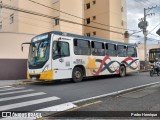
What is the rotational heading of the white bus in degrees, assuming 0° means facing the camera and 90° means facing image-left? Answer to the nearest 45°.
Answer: approximately 45°

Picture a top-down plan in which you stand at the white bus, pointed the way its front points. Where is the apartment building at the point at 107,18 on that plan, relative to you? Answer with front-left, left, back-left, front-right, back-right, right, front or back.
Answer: back-right

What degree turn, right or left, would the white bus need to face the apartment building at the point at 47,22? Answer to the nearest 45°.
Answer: approximately 135° to its right
